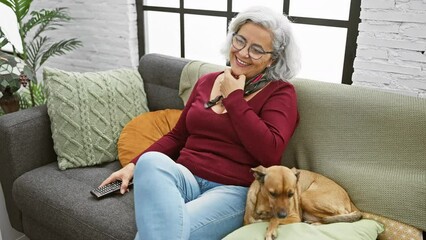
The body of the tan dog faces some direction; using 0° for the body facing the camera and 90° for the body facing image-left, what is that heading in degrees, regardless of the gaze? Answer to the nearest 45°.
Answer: approximately 45°

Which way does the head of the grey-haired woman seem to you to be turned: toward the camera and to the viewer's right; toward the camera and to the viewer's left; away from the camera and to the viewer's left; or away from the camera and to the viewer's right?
toward the camera and to the viewer's left

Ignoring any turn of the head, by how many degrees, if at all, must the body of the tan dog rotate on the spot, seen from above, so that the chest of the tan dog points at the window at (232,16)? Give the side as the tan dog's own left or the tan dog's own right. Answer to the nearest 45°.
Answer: approximately 135° to the tan dog's own right

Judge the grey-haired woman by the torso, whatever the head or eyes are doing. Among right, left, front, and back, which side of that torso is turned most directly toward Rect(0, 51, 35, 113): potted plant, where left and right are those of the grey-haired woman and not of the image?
right

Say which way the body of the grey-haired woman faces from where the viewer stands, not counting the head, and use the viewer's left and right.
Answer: facing the viewer and to the left of the viewer

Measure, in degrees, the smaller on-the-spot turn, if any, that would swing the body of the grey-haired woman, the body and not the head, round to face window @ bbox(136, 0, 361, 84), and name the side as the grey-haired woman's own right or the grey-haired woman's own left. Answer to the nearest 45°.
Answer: approximately 135° to the grey-haired woman's own right

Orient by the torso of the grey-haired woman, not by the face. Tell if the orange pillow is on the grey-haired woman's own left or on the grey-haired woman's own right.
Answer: on the grey-haired woman's own right
